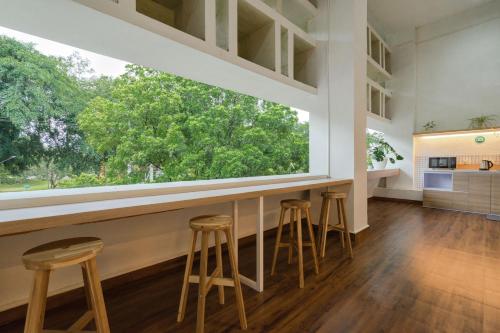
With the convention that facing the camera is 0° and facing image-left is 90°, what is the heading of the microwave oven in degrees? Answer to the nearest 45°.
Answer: approximately 0°

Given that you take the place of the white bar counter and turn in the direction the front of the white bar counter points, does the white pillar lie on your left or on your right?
on your left

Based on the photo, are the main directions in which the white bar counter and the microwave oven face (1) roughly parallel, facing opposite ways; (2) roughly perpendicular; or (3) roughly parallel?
roughly perpendicular

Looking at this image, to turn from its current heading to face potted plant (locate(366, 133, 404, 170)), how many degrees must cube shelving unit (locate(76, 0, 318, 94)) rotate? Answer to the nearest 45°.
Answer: approximately 90° to its left

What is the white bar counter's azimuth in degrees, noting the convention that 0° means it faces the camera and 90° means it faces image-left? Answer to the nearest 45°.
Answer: approximately 315°

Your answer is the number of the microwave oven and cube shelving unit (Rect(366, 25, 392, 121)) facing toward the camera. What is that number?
1

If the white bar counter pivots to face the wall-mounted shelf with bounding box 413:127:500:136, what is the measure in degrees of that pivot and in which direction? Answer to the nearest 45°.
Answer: approximately 45° to its left
